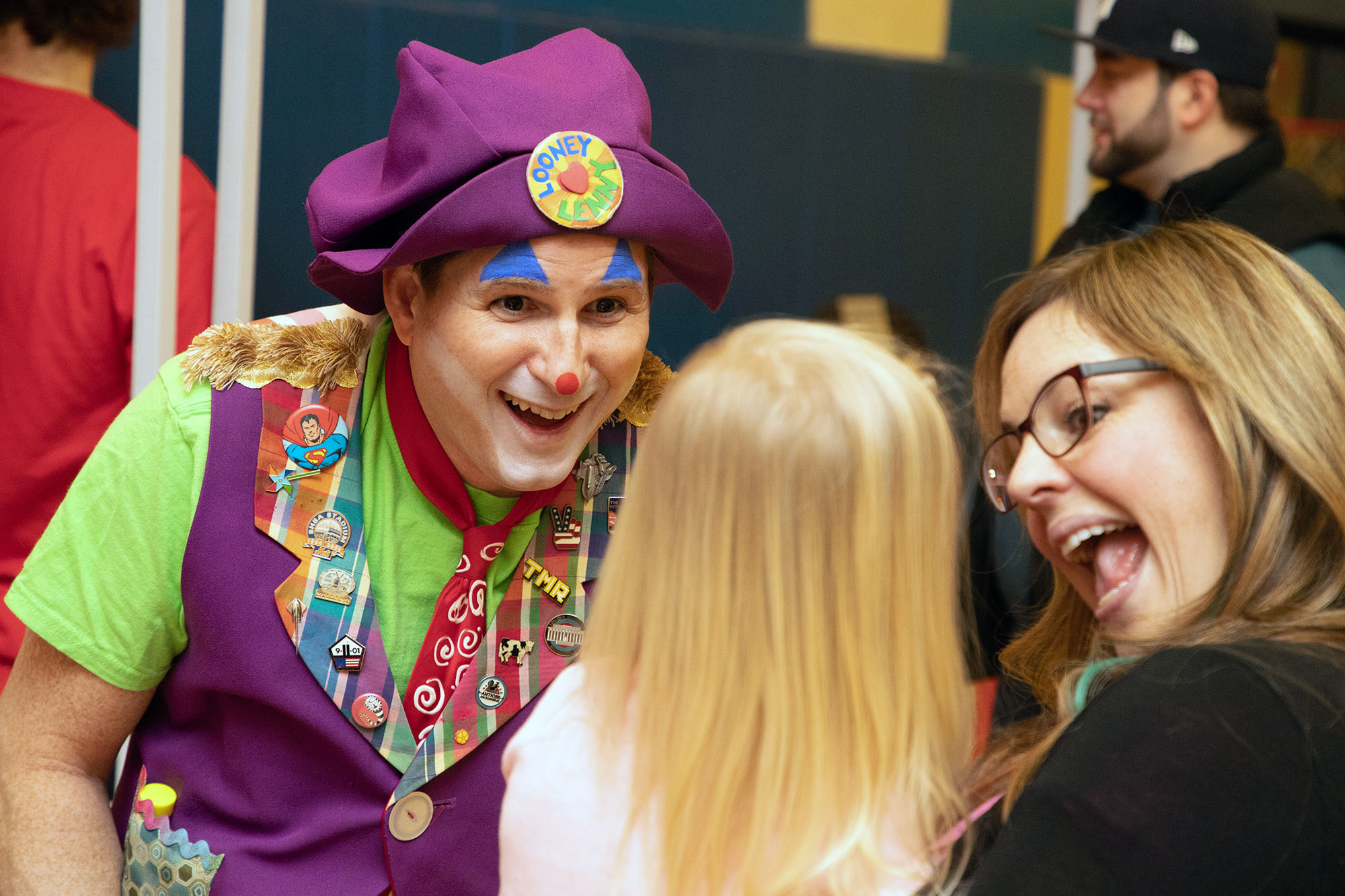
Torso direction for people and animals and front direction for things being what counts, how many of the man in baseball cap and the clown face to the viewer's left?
1

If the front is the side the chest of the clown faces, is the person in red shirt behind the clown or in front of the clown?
behind

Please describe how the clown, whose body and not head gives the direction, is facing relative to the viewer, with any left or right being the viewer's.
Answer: facing the viewer and to the right of the viewer

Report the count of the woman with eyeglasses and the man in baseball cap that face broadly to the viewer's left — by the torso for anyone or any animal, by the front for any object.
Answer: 2

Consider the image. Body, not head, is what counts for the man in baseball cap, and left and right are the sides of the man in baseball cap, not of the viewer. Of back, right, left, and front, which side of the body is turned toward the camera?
left

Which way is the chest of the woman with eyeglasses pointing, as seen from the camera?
to the viewer's left

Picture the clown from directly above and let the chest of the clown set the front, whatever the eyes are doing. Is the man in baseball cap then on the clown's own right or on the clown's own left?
on the clown's own left

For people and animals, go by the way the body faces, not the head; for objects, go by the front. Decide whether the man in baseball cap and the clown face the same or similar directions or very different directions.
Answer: very different directions

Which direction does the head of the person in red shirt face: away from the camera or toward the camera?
away from the camera

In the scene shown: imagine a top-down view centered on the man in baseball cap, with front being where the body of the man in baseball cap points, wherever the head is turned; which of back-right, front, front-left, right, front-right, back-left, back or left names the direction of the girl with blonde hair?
left

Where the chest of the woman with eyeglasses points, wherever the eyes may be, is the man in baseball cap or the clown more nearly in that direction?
the clown

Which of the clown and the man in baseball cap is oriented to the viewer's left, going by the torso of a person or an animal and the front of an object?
the man in baseball cap
